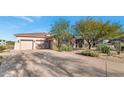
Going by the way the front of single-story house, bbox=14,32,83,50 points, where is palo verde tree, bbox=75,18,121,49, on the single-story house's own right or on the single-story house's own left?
on the single-story house's own left

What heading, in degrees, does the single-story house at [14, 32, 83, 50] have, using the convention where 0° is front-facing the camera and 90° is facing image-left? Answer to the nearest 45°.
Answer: approximately 0°

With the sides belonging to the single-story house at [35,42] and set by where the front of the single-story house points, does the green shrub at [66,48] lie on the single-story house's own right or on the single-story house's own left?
on the single-story house's own left

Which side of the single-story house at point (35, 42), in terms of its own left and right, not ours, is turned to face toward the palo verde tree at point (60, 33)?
left

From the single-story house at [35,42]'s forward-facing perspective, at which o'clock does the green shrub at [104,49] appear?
The green shrub is roughly at 10 o'clock from the single-story house.

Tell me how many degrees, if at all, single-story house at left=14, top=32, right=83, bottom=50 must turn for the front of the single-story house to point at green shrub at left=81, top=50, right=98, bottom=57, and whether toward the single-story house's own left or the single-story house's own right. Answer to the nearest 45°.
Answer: approximately 45° to the single-story house's own left
